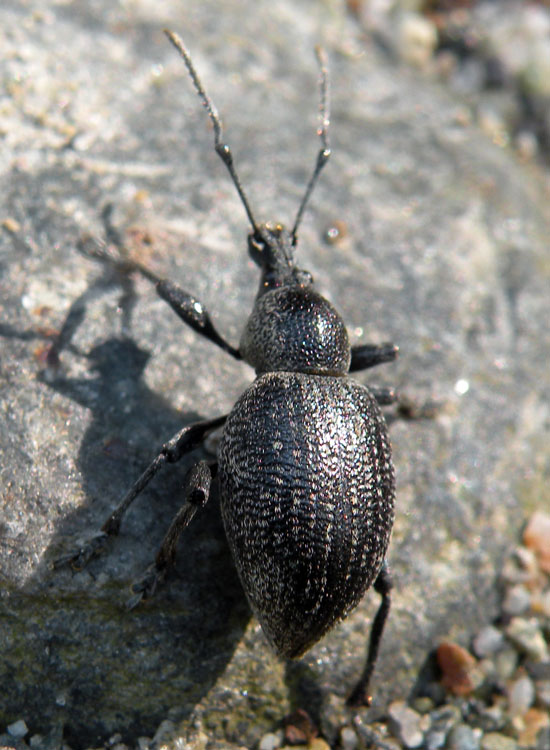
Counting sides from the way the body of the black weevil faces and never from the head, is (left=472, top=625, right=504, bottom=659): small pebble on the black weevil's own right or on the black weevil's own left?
on the black weevil's own right

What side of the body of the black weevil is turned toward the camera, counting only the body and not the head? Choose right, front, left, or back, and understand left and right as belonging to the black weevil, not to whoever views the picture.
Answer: back

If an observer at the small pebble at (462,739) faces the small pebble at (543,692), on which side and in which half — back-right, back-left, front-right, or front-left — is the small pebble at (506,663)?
front-left

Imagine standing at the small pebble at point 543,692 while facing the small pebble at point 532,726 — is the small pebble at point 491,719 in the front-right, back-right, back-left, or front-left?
front-right

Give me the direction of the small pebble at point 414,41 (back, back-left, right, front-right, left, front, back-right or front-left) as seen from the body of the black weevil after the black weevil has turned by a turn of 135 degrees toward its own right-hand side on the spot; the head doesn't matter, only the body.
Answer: back-left
